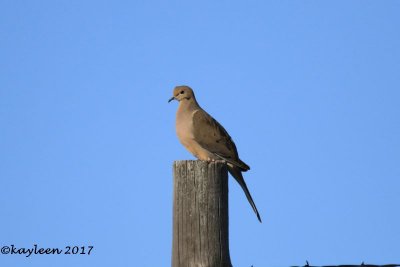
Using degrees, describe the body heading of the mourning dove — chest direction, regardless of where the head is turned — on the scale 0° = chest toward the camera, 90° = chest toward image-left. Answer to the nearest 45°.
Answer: approximately 90°
